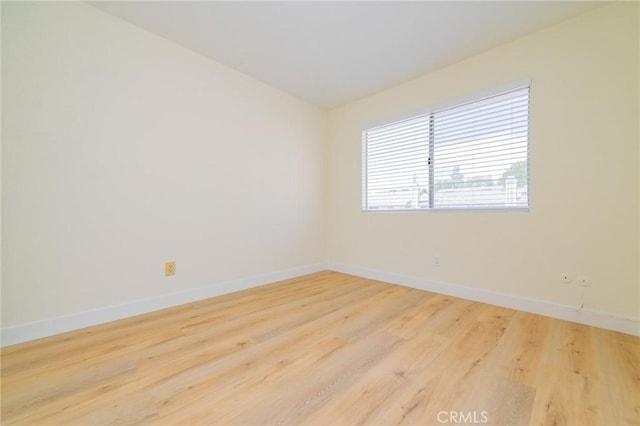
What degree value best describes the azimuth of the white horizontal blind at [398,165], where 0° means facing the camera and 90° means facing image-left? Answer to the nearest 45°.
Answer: approximately 45°
